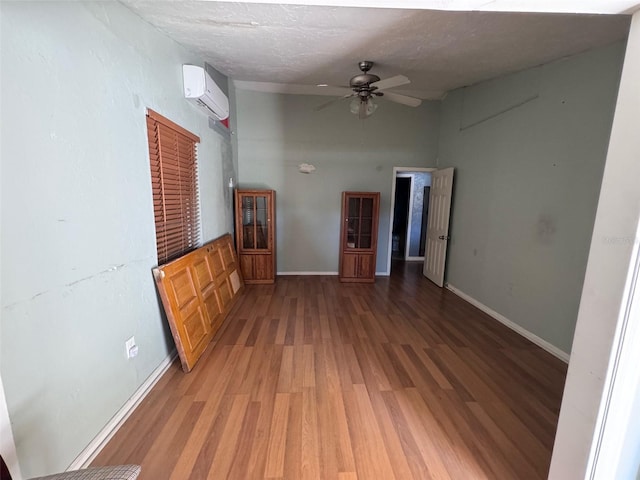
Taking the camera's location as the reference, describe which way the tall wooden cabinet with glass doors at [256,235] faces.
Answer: facing the viewer

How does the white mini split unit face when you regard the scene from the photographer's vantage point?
facing the viewer and to the right of the viewer

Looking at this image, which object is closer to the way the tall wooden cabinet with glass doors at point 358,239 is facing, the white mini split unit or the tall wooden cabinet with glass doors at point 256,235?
the white mini split unit

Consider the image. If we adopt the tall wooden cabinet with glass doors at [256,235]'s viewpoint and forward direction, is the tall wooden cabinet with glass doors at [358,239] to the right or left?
on its left

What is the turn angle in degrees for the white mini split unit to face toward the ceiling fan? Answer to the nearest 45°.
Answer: approximately 45° to its left

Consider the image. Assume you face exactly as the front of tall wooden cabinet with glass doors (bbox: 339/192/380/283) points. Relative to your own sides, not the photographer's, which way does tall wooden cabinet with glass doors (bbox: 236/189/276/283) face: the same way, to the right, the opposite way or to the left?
the same way

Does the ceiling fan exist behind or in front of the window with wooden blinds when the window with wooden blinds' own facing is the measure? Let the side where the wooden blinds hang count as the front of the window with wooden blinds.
in front

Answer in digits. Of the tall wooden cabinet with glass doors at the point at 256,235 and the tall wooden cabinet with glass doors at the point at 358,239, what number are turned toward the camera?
2

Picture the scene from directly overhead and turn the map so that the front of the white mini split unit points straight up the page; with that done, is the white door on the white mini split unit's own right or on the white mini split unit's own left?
on the white mini split unit's own left

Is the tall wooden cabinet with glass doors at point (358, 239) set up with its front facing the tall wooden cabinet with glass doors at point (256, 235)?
no

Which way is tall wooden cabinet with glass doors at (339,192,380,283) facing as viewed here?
toward the camera

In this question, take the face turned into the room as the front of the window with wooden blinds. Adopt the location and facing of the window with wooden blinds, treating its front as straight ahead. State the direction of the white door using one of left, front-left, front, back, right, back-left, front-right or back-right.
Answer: front-left

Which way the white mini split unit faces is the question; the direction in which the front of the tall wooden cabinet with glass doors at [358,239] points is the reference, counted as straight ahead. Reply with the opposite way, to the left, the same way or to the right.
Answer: to the left

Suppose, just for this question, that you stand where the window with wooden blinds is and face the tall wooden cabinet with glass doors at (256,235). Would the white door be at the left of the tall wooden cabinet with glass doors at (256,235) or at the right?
right

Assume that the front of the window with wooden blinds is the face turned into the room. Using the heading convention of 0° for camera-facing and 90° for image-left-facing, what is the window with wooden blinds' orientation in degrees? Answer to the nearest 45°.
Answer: approximately 315°

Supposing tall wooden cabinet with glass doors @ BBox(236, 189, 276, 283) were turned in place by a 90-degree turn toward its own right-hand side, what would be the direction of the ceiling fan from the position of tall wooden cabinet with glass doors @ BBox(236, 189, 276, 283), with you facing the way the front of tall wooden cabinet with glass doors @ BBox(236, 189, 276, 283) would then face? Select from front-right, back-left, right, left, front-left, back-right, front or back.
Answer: back-left

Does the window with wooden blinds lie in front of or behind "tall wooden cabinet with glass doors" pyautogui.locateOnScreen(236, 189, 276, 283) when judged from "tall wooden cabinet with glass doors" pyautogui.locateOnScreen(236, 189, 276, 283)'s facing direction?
in front

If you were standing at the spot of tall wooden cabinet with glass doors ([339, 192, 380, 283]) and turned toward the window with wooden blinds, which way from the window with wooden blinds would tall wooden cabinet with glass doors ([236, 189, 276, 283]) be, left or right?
right
